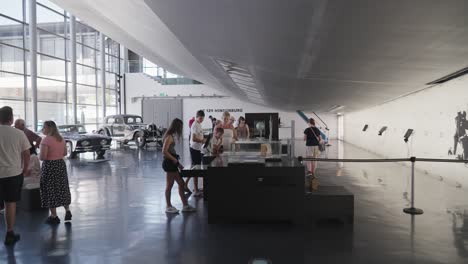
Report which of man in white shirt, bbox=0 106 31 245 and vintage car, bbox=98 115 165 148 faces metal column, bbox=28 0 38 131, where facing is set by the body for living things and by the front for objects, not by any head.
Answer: the man in white shirt

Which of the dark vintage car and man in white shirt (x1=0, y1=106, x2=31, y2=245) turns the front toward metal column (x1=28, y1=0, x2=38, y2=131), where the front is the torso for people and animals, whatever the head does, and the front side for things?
the man in white shirt

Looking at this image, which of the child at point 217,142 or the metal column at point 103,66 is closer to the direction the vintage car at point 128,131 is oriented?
the child

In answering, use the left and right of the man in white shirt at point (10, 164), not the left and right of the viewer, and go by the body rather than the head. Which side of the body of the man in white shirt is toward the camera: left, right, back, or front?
back

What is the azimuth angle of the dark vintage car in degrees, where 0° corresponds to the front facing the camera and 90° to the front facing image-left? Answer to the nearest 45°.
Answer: approximately 315°

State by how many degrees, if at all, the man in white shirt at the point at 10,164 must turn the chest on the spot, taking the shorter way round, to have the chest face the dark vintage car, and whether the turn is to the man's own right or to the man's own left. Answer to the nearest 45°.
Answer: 0° — they already face it
